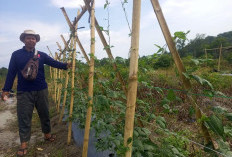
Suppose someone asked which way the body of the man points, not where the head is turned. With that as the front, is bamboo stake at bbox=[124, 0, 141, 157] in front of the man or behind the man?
in front

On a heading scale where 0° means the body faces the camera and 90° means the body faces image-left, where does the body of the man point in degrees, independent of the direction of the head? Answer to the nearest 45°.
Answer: approximately 0°
